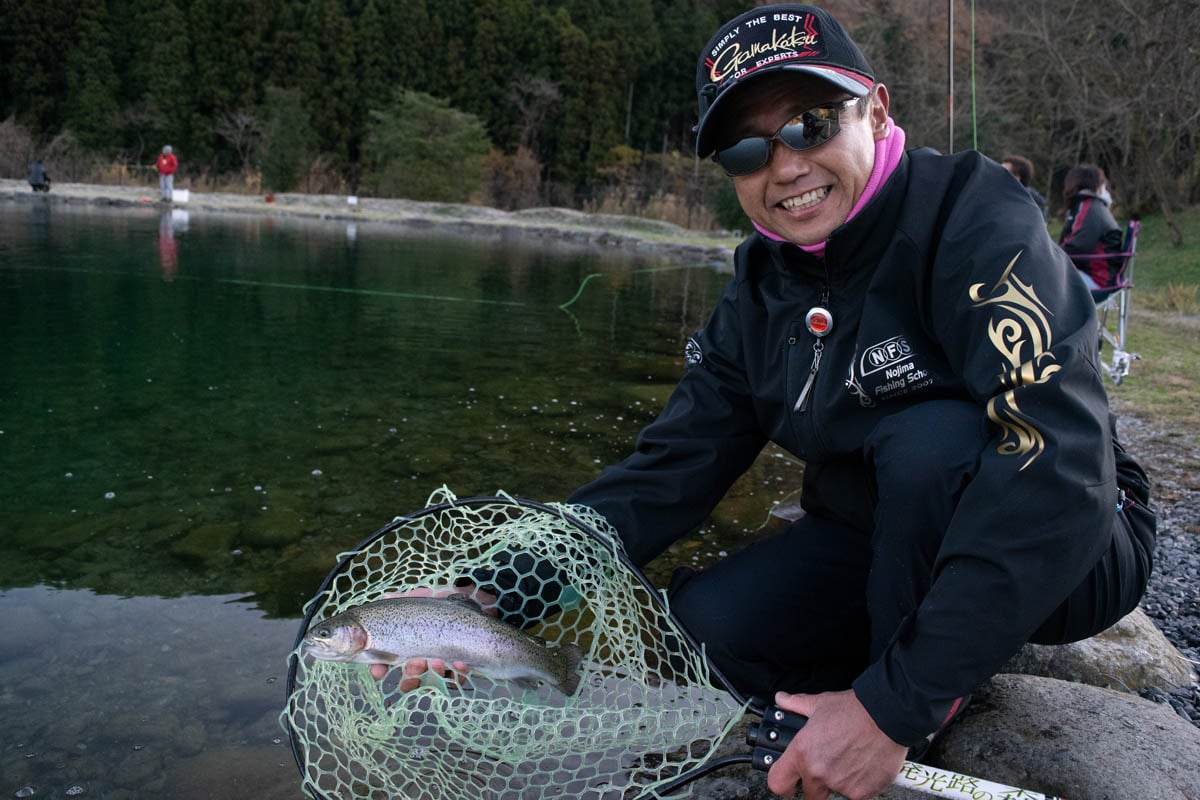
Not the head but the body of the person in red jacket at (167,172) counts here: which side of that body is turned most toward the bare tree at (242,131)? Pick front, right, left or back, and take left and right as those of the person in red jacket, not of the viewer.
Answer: back

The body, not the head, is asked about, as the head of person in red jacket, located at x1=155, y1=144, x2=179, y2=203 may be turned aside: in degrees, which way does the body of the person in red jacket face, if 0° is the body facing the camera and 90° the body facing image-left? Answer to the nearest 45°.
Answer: approximately 0°

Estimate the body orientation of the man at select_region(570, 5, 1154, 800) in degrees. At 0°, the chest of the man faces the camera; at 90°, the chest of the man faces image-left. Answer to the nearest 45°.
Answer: approximately 45°

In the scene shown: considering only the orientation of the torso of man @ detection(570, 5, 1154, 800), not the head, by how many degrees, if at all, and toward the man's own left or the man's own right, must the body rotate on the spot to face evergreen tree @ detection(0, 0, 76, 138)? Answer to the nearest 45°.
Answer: approximately 90° to the man's own right
